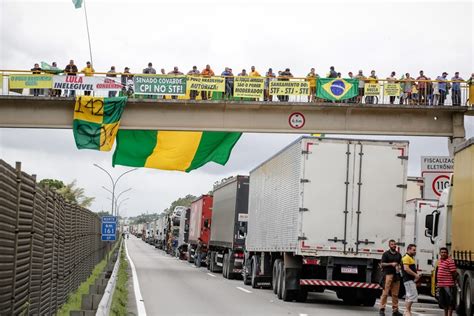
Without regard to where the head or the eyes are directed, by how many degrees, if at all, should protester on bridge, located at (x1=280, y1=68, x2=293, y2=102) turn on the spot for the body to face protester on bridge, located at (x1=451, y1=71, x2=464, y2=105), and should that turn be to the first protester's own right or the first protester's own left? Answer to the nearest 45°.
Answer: approximately 90° to the first protester's own left

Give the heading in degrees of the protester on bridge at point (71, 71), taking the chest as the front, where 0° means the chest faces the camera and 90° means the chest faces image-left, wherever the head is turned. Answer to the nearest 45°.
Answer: approximately 0°

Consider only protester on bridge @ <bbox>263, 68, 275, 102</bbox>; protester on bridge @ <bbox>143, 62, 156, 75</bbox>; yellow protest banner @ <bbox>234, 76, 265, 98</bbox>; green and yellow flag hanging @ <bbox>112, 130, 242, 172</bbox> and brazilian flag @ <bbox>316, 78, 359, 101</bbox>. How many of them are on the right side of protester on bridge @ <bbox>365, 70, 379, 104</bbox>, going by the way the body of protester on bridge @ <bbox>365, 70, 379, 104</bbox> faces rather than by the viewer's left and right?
5

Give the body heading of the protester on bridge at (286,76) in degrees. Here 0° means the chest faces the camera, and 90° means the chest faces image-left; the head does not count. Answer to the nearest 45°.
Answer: approximately 0°

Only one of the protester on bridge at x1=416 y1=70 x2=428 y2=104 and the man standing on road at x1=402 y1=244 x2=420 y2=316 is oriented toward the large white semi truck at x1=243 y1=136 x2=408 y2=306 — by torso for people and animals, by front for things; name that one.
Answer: the protester on bridge

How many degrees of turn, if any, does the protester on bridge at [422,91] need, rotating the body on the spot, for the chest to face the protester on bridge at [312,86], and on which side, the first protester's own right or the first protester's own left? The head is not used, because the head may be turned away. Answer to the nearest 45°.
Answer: approximately 90° to the first protester's own right

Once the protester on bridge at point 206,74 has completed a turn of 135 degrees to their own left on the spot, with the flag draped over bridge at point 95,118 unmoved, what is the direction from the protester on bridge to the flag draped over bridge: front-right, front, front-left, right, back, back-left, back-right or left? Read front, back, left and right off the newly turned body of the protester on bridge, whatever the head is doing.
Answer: back-left

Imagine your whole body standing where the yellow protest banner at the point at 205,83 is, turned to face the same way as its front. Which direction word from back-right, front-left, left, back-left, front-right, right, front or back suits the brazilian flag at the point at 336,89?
left
